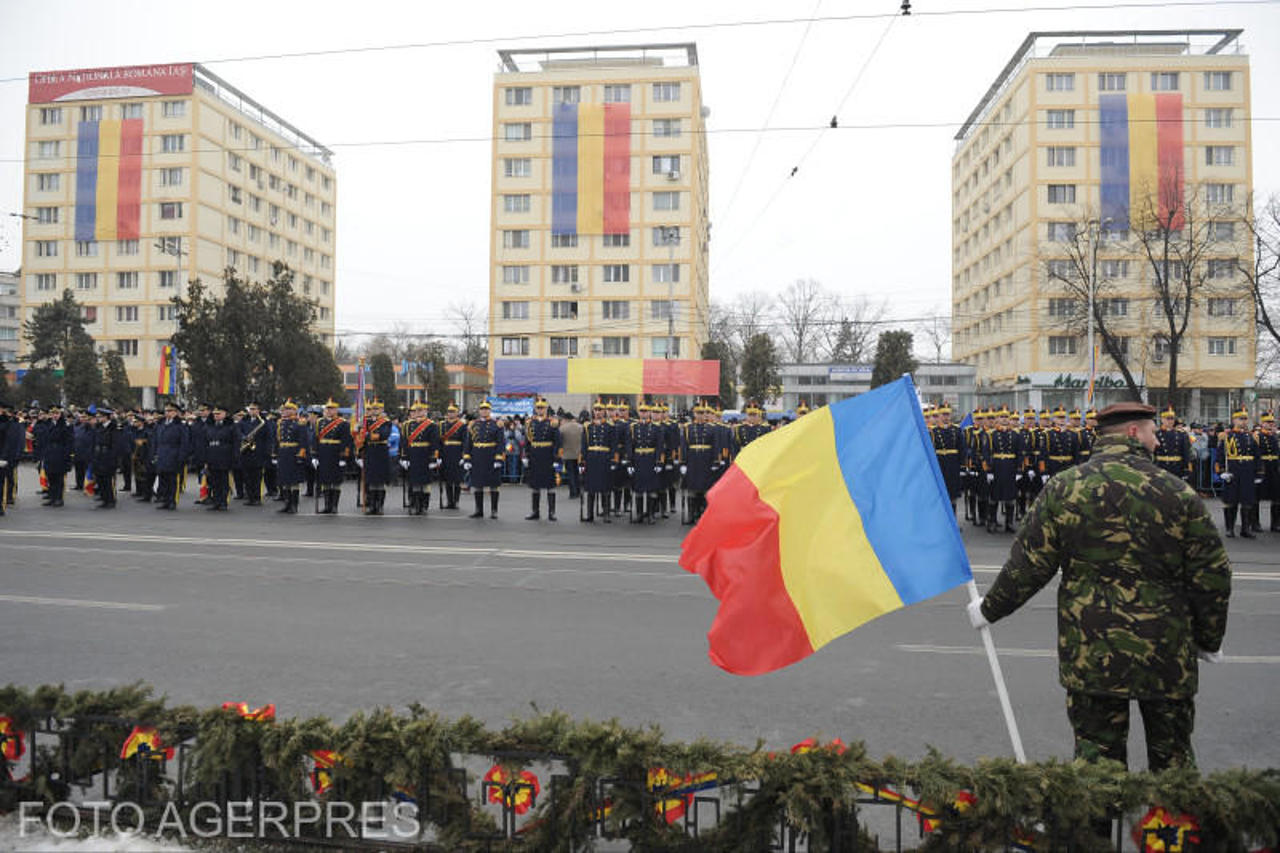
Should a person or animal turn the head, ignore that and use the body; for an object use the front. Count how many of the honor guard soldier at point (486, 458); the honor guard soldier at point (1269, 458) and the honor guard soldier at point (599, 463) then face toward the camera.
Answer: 3

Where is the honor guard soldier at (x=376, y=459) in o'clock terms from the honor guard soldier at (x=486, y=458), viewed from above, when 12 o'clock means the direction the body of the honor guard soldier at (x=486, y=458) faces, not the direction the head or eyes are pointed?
the honor guard soldier at (x=376, y=459) is roughly at 4 o'clock from the honor guard soldier at (x=486, y=458).

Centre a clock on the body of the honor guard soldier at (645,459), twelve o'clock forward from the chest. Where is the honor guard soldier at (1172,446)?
the honor guard soldier at (1172,446) is roughly at 9 o'clock from the honor guard soldier at (645,459).

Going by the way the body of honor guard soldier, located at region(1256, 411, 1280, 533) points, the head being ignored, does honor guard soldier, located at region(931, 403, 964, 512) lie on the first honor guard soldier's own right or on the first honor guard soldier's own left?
on the first honor guard soldier's own right

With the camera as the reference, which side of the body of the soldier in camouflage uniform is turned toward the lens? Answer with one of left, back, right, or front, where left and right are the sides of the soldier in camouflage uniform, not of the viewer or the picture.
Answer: back

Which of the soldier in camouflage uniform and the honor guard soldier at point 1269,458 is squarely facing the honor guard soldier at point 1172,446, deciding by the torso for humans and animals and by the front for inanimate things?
the soldier in camouflage uniform

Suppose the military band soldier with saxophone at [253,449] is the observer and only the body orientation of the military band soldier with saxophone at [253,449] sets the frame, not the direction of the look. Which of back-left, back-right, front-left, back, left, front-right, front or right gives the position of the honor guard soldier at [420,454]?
front-left

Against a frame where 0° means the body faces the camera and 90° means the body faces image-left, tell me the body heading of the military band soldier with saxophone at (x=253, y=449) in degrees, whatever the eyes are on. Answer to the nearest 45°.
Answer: approximately 0°

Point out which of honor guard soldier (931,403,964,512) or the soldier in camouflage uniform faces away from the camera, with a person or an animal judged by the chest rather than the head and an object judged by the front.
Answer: the soldier in camouflage uniform

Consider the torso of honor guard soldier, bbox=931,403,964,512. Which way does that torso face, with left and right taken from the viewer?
facing the viewer

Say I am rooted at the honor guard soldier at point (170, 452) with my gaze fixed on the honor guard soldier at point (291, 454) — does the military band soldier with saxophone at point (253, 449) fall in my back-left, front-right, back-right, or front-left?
front-left

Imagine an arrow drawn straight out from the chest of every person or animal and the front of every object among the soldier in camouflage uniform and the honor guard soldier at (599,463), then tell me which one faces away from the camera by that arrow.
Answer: the soldier in camouflage uniform

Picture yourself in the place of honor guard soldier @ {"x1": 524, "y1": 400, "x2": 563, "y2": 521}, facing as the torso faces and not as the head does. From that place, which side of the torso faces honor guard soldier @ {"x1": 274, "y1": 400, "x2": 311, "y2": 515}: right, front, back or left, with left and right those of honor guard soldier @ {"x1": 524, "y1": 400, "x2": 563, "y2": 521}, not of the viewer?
right

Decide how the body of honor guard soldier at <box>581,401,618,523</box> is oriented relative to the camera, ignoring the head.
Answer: toward the camera

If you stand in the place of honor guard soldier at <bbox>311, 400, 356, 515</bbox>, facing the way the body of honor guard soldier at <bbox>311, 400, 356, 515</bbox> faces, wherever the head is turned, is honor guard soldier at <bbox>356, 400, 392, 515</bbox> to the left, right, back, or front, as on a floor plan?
left

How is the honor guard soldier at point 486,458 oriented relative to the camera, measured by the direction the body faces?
toward the camera
